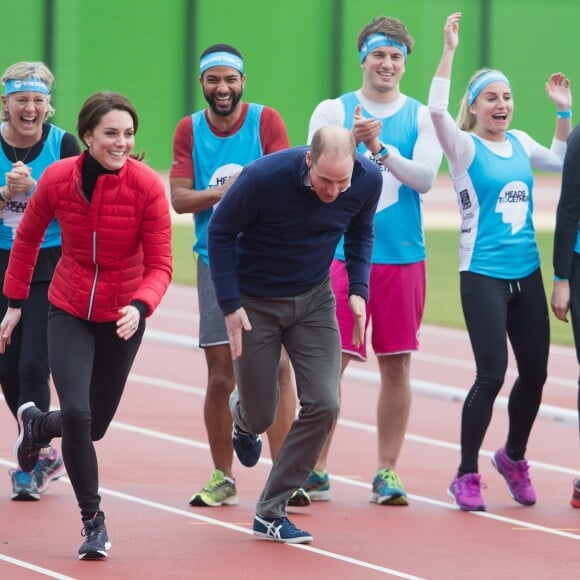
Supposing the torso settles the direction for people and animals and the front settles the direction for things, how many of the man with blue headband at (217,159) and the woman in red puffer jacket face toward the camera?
2

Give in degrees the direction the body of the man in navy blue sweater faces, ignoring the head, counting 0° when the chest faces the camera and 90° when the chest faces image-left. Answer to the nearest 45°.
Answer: approximately 315°

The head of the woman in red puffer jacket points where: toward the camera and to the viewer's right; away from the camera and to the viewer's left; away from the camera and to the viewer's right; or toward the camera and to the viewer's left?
toward the camera and to the viewer's right

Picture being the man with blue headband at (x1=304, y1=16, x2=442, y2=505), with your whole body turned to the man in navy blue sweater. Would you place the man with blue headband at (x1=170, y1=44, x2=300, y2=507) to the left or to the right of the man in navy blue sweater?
right

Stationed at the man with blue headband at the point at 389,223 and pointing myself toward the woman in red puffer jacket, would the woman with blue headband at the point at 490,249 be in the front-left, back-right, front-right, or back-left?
back-left
